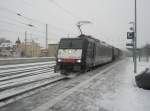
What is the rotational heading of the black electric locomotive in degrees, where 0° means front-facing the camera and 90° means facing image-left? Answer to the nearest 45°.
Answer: approximately 45°
